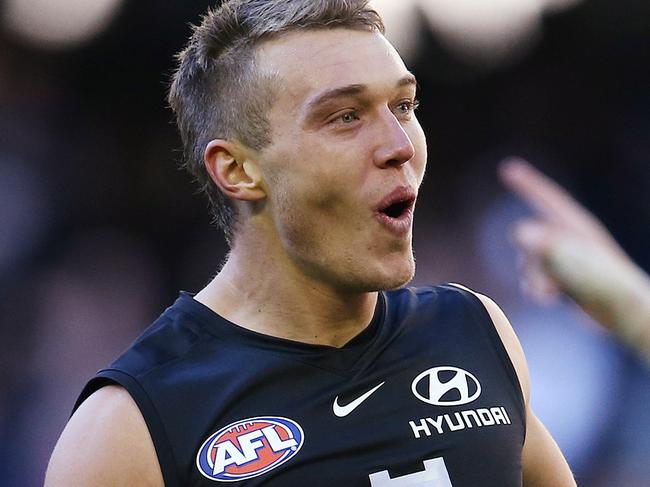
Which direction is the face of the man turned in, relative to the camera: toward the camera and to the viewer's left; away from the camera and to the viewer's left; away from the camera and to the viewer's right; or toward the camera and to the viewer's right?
toward the camera and to the viewer's right

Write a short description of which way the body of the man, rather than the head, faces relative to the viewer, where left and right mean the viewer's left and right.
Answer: facing the viewer and to the right of the viewer
